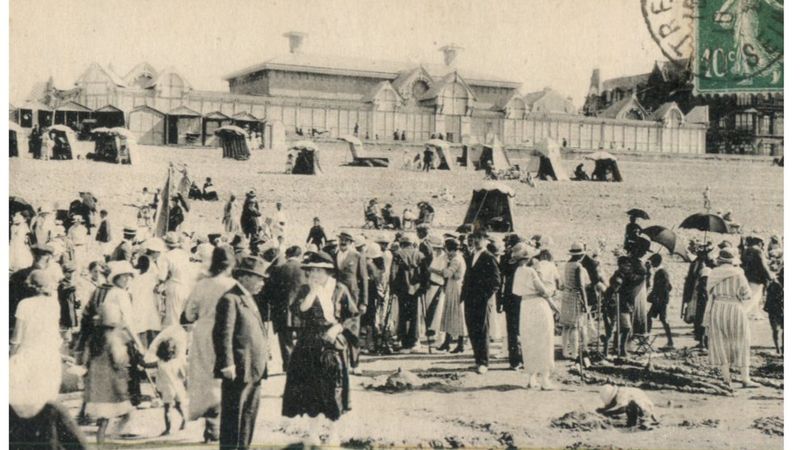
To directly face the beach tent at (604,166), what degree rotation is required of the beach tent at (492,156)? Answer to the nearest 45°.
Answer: approximately 135° to its left

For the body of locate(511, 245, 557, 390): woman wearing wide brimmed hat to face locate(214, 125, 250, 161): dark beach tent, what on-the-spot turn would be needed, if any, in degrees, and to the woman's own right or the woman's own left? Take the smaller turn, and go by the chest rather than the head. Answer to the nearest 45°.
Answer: approximately 45° to the woman's own right

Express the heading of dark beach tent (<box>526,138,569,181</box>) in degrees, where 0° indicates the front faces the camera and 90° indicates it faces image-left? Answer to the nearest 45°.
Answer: approximately 45°
